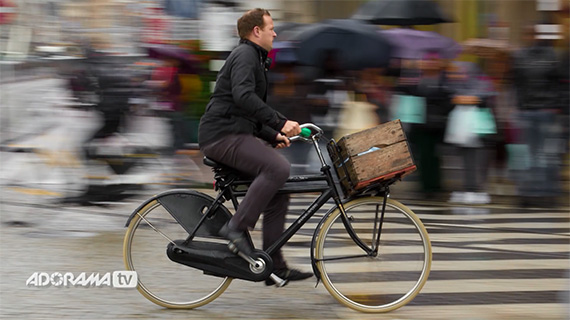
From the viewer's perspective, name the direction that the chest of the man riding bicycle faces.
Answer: to the viewer's right

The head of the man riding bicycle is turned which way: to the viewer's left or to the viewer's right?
to the viewer's right

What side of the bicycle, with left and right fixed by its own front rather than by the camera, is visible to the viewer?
right

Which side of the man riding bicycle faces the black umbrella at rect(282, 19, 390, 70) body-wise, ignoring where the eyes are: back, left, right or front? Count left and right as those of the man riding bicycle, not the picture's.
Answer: left

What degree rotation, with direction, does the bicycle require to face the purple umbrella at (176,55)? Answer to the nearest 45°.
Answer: approximately 90° to its left

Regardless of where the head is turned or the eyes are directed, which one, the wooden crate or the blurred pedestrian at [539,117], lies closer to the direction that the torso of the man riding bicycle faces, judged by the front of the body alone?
the wooden crate

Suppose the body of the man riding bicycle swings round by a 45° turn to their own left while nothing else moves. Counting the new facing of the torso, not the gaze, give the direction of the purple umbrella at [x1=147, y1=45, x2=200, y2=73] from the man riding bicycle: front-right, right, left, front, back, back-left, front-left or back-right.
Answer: front-left

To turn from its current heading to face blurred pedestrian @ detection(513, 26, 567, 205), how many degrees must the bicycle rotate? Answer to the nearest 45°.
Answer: approximately 45° to its left
